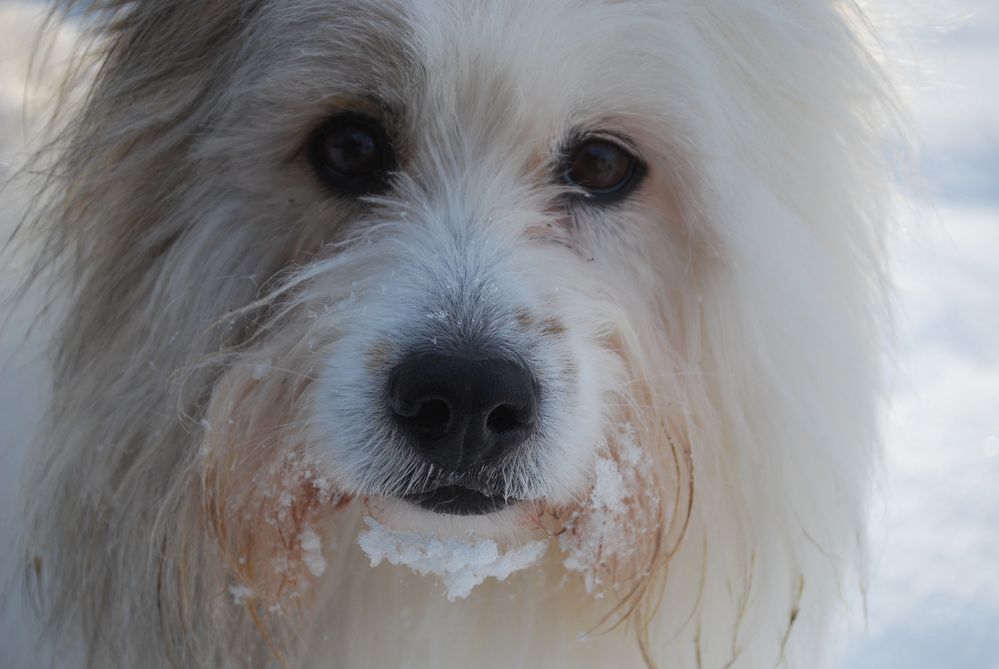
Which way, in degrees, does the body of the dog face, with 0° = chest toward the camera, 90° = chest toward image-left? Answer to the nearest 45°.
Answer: approximately 0°
